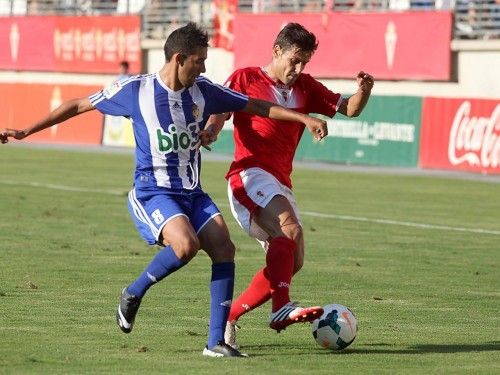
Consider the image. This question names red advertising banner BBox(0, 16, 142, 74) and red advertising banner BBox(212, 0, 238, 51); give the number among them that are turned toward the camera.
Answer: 2

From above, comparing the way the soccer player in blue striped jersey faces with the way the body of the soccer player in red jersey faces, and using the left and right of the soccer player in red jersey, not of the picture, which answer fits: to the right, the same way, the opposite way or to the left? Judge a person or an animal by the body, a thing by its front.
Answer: the same way

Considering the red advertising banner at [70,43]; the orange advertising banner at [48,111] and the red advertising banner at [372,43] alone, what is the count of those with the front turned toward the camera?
3

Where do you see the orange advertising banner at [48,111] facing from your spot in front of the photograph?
facing the viewer

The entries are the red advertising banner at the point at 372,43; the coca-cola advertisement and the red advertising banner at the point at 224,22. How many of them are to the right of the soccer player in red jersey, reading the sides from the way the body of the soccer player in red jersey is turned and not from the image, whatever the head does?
0

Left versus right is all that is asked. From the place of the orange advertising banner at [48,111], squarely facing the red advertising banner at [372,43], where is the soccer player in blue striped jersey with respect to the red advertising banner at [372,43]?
right

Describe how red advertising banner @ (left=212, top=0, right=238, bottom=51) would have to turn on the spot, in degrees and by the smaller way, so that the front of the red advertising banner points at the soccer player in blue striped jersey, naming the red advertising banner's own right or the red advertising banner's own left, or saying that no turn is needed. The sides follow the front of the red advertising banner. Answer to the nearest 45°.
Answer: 0° — it already faces them

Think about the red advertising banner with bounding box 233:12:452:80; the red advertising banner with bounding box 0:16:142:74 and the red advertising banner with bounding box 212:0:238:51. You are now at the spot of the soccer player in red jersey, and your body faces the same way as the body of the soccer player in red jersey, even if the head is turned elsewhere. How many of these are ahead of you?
0

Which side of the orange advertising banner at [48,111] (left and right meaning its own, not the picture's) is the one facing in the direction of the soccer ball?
front

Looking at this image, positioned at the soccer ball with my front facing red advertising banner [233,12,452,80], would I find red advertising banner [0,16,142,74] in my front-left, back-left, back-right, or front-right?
front-left

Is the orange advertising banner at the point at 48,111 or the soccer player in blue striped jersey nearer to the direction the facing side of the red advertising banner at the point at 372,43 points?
the soccer player in blue striped jersey

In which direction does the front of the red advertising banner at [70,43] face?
toward the camera

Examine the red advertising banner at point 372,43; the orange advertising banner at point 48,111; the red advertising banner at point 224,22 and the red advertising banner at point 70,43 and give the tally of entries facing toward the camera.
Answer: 4

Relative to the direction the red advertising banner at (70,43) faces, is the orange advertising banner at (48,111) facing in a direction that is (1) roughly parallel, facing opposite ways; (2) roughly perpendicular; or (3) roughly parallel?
roughly parallel

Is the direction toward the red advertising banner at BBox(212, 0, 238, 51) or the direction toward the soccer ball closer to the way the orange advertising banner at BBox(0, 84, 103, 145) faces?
the soccer ball

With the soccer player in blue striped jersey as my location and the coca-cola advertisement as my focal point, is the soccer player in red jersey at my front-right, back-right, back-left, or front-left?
front-right
